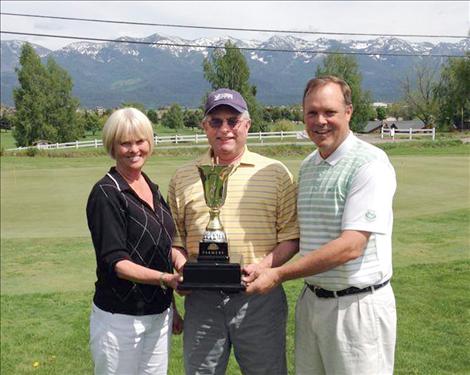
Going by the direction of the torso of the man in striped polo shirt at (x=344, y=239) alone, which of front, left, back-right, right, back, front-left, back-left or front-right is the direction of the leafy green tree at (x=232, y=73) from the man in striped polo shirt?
back-right

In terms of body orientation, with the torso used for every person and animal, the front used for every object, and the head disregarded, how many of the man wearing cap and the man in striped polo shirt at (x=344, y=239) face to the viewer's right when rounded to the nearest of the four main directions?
0

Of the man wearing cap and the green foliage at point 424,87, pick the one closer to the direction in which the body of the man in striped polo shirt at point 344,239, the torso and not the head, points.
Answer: the man wearing cap

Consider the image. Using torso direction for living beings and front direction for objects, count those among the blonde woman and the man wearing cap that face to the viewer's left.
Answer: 0

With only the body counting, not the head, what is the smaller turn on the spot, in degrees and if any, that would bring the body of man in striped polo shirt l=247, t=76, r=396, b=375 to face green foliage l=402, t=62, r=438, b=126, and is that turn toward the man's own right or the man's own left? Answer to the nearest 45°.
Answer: approximately 135° to the man's own right

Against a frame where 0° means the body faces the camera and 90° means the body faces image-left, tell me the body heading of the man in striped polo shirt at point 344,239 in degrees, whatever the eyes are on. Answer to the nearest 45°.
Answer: approximately 45°

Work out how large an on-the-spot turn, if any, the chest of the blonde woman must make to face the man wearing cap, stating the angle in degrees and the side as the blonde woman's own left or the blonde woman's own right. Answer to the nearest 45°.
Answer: approximately 45° to the blonde woman's own left

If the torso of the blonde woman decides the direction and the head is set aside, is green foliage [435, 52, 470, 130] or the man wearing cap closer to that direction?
the man wearing cap

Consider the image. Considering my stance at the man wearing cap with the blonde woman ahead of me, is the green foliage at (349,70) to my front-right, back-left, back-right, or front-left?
back-right

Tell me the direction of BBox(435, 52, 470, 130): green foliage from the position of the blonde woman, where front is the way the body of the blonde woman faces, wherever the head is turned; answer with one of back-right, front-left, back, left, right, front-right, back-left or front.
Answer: left

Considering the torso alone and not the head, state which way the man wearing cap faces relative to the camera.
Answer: toward the camera

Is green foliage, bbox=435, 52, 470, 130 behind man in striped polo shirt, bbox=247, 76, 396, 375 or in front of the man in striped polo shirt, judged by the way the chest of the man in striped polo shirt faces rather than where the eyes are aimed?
behind

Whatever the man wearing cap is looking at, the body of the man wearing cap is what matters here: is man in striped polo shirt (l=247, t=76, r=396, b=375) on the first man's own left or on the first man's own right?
on the first man's own left
